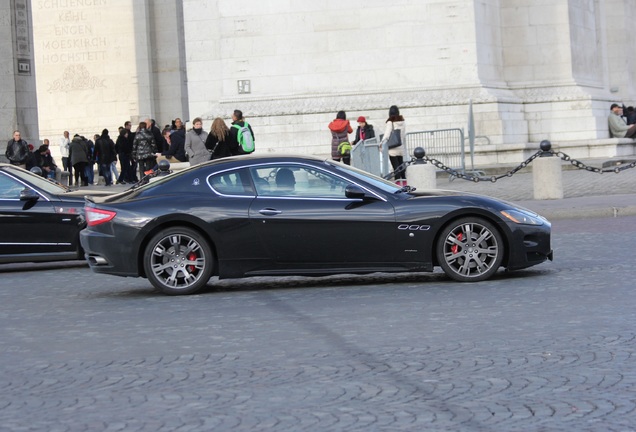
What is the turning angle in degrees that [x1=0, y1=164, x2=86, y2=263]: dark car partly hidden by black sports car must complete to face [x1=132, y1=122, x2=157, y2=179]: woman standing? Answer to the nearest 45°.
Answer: approximately 90° to its left

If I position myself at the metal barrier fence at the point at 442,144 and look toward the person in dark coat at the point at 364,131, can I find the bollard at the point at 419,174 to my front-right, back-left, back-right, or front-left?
front-left

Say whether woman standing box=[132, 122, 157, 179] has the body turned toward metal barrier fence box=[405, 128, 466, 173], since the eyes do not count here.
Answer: no

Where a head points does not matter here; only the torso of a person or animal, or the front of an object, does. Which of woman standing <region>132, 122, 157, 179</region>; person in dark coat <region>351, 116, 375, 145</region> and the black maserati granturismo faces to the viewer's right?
the black maserati granturismo

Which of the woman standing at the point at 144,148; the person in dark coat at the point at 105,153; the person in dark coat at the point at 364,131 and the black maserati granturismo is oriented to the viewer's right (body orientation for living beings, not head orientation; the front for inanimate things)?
the black maserati granturismo

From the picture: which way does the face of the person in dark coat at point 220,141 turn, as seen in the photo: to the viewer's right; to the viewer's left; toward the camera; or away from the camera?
away from the camera

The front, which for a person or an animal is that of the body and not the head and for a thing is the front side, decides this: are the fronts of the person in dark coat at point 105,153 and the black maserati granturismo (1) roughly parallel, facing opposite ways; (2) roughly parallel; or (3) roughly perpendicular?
roughly perpendicular

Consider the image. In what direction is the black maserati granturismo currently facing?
to the viewer's right

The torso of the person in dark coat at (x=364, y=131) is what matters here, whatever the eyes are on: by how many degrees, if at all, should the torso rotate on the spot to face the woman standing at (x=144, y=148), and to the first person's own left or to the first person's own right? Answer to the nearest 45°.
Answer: approximately 90° to the first person's own right

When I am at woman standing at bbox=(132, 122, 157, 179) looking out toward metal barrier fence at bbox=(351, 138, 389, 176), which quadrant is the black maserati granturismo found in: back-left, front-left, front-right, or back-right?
front-right

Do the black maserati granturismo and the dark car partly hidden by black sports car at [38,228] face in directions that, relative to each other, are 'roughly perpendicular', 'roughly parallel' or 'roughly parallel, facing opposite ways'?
roughly parallel

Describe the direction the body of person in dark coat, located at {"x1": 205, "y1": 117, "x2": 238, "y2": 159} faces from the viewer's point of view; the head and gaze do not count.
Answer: away from the camera
